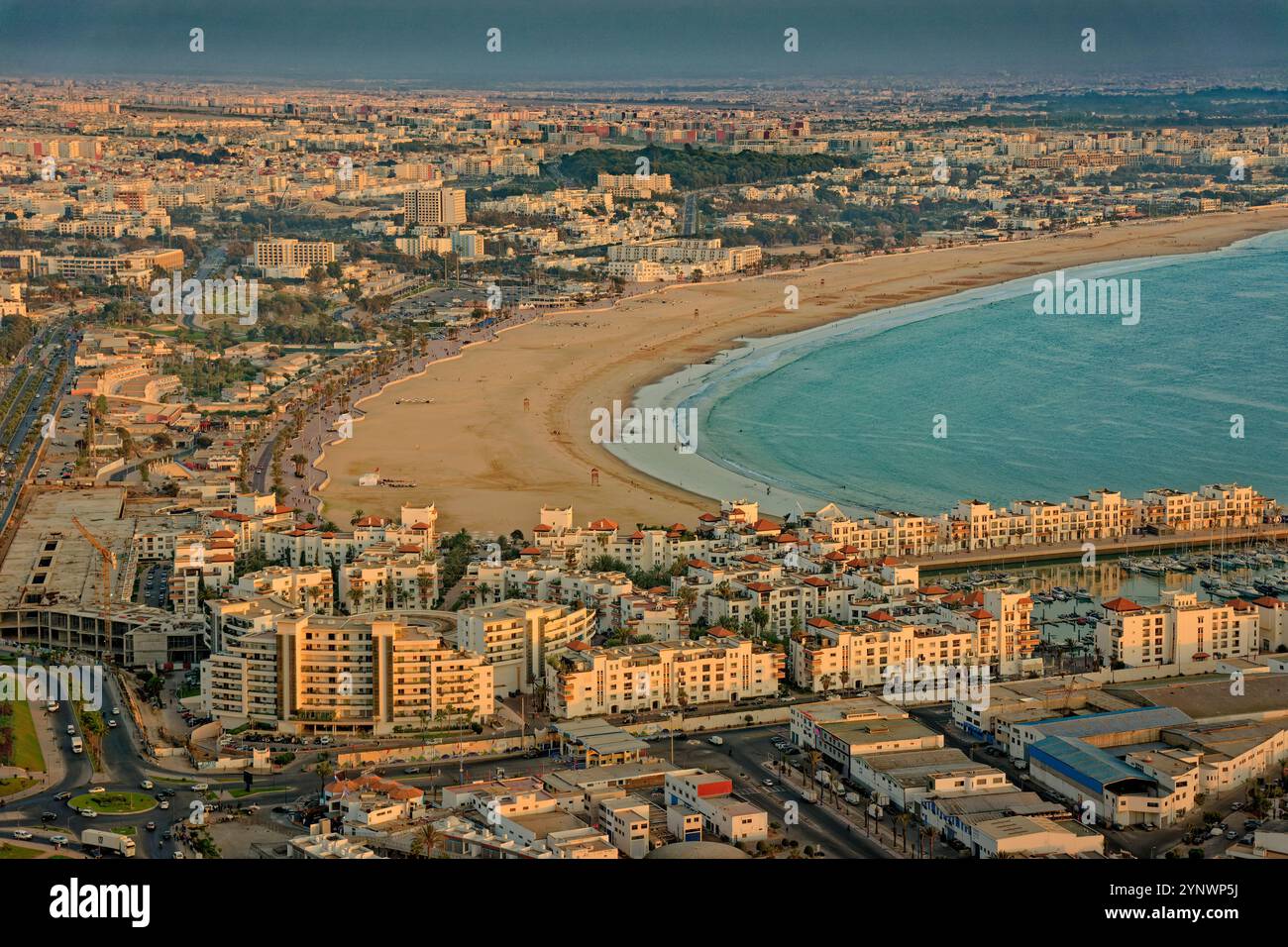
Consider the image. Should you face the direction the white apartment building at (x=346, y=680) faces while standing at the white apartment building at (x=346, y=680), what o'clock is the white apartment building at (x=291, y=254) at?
the white apartment building at (x=291, y=254) is roughly at 6 o'clock from the white apartment building at (x=346, y=680).

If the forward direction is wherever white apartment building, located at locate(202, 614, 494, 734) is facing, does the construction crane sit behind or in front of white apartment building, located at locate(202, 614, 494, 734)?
behind

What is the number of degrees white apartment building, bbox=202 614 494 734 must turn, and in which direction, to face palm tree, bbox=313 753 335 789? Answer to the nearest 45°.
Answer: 0° — it already faces it

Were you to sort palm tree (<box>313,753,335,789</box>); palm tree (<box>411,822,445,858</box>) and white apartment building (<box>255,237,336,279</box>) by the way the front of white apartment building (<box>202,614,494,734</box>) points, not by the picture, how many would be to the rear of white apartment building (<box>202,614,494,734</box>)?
1

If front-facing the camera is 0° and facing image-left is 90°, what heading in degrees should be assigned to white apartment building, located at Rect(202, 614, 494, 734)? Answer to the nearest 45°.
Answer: approximately 0°

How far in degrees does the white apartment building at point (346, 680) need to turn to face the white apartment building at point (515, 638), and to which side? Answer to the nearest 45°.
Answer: approximately 135° to its left

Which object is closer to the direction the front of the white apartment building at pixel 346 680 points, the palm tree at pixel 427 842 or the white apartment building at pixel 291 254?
the palm tree

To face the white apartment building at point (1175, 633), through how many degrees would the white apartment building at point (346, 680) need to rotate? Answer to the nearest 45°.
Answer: approximately 90° to its left

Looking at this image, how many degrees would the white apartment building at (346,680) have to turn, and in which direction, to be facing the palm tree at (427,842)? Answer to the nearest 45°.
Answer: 0° — it already faces it

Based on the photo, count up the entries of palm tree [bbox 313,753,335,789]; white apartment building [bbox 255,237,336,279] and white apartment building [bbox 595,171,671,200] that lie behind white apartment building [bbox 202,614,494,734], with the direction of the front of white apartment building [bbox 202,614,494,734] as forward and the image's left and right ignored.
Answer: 2

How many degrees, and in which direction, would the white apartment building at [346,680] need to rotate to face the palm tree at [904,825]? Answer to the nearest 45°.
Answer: approximately 45° to its left

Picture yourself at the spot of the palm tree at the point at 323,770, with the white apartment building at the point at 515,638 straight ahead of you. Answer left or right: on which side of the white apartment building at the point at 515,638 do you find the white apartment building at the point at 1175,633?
right

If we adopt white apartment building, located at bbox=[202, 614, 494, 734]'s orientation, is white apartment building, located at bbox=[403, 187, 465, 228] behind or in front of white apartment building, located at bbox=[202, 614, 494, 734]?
behind

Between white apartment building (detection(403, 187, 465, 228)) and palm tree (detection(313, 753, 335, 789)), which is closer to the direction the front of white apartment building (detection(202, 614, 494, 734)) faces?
the palm tree

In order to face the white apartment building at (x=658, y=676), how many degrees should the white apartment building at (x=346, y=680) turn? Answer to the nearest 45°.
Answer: approximately 90° to its left

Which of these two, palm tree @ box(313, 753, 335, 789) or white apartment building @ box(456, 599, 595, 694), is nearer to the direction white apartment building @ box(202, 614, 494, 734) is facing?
the palm tree
